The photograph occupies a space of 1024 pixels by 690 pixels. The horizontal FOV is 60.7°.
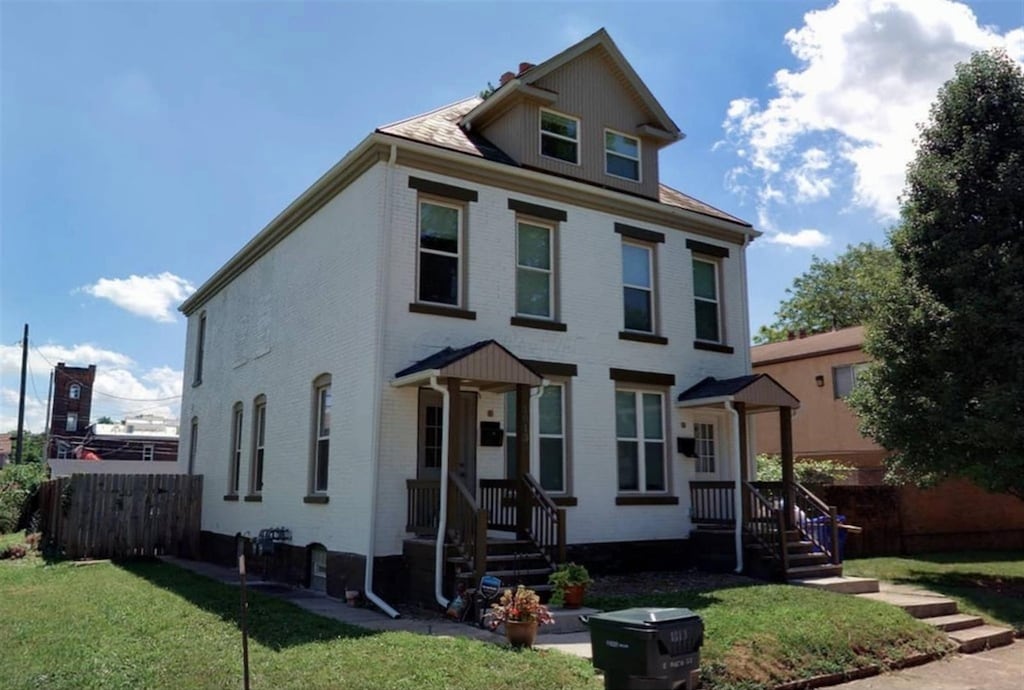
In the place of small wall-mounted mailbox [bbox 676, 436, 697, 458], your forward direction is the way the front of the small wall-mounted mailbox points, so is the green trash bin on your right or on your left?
on your right

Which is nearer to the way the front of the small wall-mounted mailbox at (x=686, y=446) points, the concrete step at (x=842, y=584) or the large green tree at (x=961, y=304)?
the concrete step

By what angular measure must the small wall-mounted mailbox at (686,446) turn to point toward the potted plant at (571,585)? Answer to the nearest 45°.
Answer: approximately 45° to its right

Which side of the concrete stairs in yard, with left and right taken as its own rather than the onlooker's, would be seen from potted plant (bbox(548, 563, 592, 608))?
right

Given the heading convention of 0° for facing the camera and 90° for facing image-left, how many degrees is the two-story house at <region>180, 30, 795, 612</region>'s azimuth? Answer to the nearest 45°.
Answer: approximately 315°

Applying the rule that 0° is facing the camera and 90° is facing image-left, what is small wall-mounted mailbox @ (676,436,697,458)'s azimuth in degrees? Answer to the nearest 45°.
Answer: approximately 315°

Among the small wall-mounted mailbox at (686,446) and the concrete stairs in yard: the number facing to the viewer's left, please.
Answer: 0

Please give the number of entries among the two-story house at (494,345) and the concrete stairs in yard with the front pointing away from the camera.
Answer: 0

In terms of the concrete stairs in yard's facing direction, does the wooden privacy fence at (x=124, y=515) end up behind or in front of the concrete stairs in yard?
behind

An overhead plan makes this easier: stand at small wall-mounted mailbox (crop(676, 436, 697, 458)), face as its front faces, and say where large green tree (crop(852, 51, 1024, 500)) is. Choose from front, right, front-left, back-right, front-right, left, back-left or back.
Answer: front-left

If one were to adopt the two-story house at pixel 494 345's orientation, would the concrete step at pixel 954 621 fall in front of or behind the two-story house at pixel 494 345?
in front

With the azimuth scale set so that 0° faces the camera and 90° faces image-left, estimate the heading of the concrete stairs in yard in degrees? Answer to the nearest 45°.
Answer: approximately 315°
